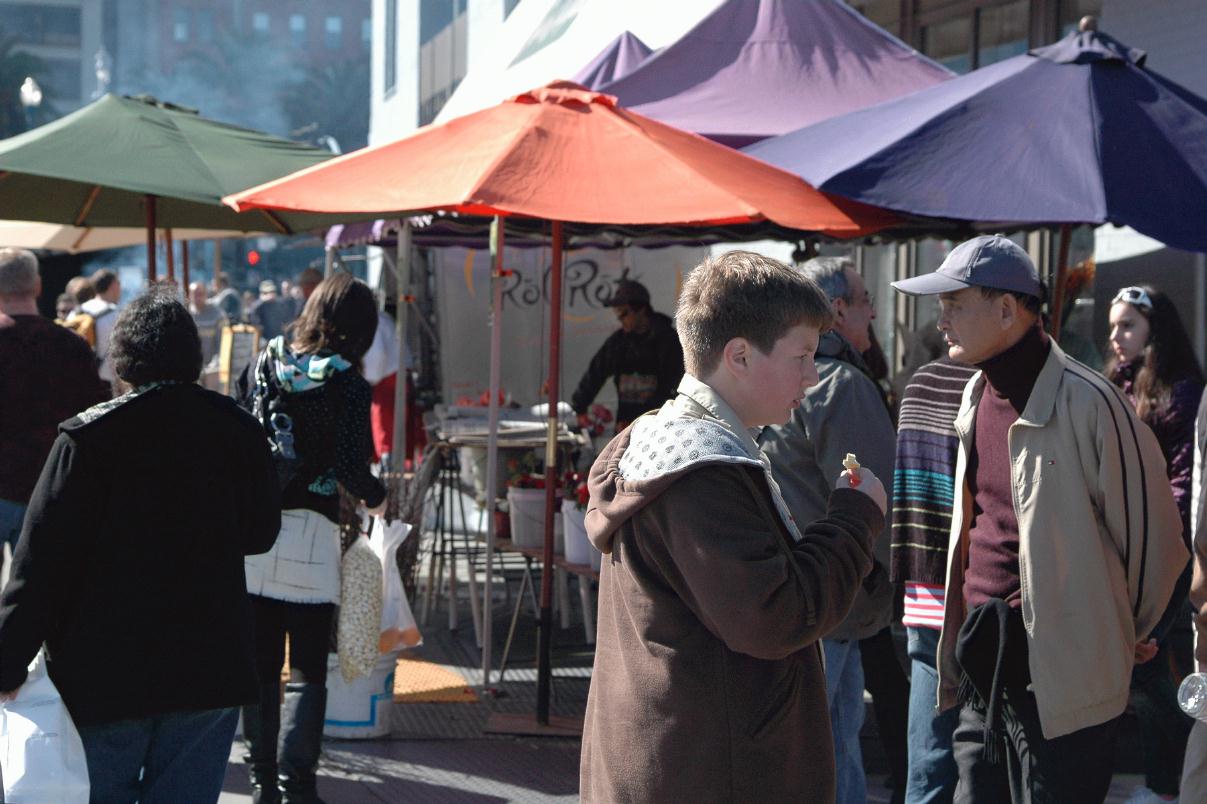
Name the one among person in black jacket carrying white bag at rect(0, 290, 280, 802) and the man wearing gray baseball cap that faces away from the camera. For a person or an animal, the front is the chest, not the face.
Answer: the person in black jacket carrying white bag

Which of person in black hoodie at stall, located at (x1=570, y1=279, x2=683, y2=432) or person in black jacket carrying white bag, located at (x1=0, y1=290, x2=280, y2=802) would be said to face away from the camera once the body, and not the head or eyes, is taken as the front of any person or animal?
person in black jacket carrying white bag, located at (x1=0, y1=290, x2=280, y2=802)

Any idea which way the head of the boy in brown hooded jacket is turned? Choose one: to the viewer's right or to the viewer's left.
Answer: to the viewer's right

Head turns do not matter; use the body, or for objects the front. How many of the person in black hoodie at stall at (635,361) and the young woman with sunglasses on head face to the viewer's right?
0

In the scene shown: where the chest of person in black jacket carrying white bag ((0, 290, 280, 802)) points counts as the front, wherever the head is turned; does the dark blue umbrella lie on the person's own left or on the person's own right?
on the person's own right

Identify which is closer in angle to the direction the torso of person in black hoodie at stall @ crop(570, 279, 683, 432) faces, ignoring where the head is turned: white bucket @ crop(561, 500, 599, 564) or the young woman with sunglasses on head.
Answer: the white bucket

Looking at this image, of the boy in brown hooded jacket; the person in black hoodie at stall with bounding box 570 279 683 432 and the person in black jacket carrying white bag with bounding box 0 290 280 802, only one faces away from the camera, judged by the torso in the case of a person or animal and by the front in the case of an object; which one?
the person in black jacket carrying white bag with bounding box 0 290 280 802

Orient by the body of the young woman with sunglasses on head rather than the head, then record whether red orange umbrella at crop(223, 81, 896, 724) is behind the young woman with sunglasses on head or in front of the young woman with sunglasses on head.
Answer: in front

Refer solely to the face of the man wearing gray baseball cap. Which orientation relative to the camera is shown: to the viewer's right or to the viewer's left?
to the viewer's left

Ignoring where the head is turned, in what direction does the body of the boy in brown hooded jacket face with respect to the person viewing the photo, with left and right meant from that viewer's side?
facing to the right of the viewer

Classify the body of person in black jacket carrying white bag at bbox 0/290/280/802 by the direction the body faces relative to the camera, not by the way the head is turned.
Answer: away from the camera

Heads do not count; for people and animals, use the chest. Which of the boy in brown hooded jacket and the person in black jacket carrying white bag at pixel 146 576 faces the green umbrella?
the person in black jacket carrying white bag

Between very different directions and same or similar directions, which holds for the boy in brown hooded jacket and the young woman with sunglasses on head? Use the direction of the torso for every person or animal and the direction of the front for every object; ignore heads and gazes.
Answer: very different directions

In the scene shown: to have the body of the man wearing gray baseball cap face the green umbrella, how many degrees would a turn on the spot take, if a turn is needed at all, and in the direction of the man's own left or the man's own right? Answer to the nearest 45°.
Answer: approximately 90° to the man's own right

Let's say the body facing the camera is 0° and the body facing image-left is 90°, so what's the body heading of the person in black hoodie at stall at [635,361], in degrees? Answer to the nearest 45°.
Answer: approximately 45°
